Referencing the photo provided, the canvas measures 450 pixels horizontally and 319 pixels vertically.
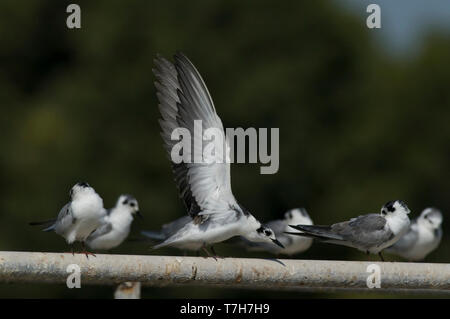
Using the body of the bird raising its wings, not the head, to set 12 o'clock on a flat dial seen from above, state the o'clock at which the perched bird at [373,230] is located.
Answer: The perched bird is roughly at 11 o'clock from the bird raising its wings.

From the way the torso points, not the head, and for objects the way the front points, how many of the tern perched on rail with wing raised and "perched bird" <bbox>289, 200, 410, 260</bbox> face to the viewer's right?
2

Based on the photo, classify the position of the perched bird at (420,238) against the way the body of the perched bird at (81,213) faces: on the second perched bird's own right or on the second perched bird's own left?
on the second perched bird's own left

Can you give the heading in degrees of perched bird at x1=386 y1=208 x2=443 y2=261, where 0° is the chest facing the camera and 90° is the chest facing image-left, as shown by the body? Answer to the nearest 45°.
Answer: approximately 315°

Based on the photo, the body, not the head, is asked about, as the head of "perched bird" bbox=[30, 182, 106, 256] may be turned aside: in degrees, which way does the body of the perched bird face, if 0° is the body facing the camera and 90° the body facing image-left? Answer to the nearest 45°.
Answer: approximately 315°

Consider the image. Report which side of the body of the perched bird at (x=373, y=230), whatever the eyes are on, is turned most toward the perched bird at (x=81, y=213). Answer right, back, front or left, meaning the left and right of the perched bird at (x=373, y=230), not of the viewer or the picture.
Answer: back

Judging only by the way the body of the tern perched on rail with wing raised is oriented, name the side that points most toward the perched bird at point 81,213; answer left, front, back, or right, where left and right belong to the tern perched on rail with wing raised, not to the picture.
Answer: back

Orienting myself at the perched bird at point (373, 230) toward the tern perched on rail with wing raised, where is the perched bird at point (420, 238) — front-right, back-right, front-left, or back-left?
back-right

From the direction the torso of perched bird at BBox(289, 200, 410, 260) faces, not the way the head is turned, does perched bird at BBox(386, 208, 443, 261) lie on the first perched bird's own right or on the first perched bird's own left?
on the first perched bird's own left

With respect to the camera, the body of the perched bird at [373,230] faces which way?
to the viewer's right

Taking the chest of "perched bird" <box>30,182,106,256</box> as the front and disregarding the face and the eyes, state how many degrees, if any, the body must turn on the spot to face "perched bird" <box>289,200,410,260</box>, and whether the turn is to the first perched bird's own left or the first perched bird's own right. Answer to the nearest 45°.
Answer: approximately 45° to the first perched bird's own left

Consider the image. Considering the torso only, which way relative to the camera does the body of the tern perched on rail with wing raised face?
to the viewer's right
